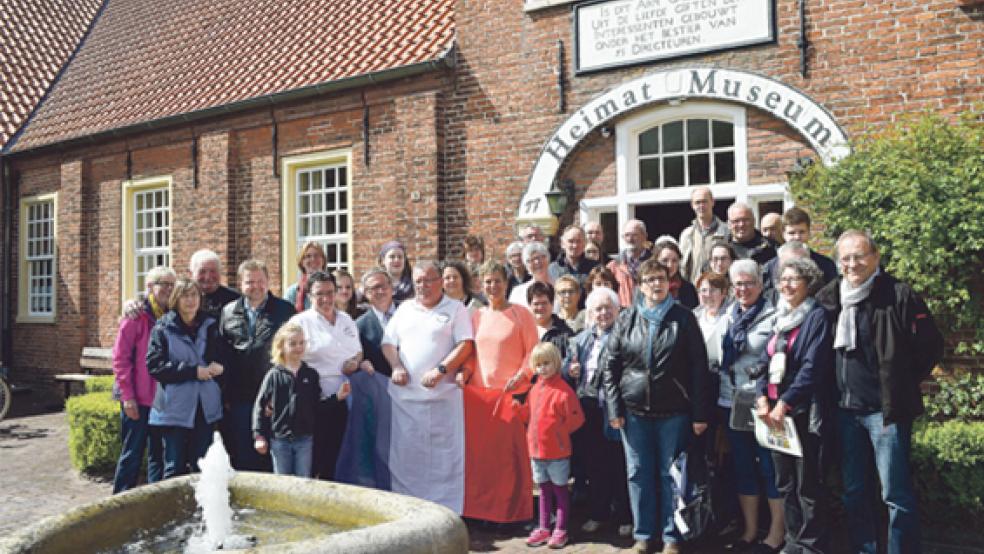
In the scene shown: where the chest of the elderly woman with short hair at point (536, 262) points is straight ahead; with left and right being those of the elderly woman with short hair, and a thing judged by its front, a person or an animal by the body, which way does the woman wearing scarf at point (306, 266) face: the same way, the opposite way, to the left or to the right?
the same way

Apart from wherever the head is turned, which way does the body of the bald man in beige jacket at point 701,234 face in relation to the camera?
toward the camera

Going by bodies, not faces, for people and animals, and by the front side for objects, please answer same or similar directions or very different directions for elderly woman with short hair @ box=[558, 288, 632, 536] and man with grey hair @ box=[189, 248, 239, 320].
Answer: same or similar directions

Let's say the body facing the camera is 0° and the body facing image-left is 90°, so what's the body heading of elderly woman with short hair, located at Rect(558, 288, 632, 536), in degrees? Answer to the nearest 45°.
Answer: approximately 0°

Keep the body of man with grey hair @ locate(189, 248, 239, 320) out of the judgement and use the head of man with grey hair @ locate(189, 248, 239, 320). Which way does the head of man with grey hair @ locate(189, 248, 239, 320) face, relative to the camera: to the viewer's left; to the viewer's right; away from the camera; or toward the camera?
toward the camera

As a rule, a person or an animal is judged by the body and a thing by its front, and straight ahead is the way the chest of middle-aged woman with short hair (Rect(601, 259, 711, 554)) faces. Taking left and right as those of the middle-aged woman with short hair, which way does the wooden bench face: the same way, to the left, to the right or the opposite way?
the same way

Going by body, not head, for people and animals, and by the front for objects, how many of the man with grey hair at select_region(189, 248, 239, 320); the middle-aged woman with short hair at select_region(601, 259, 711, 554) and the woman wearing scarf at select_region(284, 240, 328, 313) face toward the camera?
3

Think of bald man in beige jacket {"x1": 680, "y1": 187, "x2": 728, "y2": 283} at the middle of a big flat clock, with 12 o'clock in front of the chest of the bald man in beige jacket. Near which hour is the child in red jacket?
The child in red jacket is roughly at 1 o'clock from the bald man in beige jacket.

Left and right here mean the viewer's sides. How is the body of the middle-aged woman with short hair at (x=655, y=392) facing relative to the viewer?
facing the viewer

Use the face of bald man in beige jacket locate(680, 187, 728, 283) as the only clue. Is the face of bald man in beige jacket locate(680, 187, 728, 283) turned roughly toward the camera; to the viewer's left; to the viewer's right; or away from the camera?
toward the camera

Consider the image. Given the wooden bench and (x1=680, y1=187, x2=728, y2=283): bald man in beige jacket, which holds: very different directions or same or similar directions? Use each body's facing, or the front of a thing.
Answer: same or similar directions

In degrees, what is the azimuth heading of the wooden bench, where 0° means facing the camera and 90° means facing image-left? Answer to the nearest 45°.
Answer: approximately 45°

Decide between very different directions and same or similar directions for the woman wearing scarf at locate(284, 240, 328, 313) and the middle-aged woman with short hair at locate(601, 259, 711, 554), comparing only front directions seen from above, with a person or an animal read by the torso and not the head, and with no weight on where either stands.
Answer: same or similar directions

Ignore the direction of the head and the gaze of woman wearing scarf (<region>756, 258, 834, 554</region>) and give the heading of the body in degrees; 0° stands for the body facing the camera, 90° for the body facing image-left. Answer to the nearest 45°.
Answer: approximately 45°
